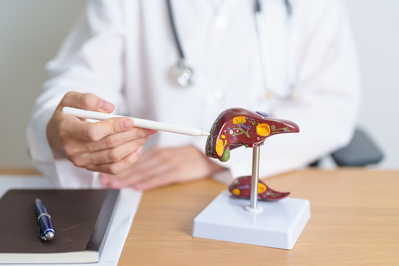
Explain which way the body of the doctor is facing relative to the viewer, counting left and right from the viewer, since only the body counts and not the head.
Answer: facing the viewer

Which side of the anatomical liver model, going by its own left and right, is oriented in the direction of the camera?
front

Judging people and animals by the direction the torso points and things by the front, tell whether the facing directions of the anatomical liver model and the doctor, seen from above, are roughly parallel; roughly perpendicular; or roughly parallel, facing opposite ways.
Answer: roughly parallel

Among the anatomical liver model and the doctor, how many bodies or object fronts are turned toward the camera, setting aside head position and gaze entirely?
2
